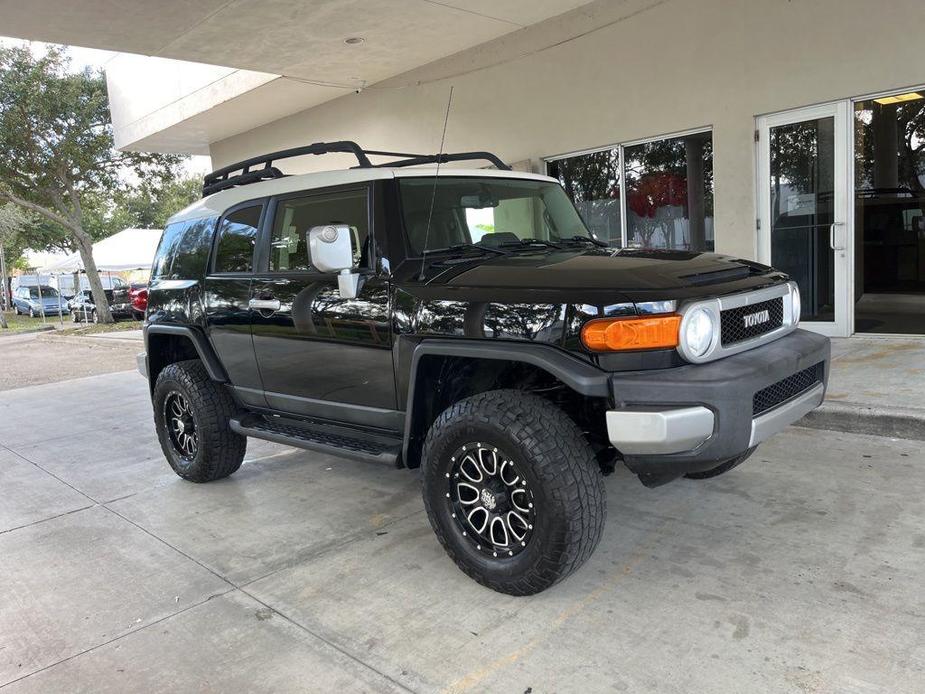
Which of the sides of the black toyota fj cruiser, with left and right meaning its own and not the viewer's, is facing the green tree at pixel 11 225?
back

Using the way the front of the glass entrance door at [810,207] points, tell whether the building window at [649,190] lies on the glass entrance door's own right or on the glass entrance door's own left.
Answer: on the glass entrance door's own right

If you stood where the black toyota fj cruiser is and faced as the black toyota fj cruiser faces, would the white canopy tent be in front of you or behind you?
behind

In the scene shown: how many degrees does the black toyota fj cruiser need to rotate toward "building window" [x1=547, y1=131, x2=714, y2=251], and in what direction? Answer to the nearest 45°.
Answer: approximately 135° to its left

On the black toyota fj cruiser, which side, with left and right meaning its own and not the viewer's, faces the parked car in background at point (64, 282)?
back

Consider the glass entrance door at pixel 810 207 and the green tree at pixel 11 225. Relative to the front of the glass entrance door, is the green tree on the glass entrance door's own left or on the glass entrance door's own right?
on the glass entrance door's own right

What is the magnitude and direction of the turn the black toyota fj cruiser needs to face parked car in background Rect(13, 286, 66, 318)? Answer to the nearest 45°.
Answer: approximately 180°

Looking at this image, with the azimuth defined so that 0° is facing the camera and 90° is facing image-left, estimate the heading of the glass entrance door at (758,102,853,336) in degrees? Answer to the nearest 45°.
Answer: approximately 45°

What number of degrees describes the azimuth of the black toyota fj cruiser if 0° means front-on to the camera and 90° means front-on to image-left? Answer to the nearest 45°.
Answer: approximately 315°

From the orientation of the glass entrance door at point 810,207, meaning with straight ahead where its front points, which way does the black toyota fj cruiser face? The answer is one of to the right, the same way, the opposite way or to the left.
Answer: to the left

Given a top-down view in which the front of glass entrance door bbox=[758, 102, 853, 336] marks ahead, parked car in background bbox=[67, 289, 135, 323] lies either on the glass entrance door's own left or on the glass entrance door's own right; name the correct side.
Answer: on the glass entrance door's own right

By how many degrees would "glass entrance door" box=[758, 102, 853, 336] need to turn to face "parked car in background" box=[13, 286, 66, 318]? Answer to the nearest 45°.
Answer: approximately 45° to its right

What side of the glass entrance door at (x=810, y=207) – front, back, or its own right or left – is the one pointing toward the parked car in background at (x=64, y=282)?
right

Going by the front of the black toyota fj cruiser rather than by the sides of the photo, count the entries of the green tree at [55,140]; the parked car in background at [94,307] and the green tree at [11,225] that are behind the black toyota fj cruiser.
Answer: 3
